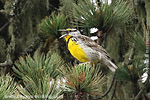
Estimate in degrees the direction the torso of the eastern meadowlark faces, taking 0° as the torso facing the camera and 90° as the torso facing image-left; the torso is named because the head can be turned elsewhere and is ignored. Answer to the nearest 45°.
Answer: approximately 90°

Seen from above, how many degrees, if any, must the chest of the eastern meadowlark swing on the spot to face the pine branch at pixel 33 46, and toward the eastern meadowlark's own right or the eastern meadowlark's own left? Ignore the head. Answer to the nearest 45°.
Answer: approximately 45° to the eastern meadowlark's own right
